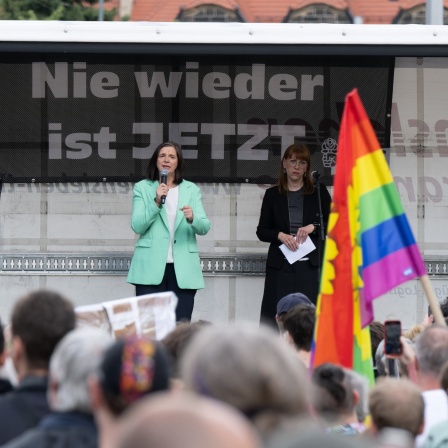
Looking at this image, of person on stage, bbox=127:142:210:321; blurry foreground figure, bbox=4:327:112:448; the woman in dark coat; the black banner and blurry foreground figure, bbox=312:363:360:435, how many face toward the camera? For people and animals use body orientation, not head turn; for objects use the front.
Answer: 3

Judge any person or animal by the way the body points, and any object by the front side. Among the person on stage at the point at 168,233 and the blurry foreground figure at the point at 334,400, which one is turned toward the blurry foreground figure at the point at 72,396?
the person on stage

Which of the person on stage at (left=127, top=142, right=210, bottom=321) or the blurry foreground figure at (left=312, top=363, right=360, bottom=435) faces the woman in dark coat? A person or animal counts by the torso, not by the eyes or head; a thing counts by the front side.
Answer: the blurry foreground figure

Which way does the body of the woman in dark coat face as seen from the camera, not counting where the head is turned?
toward the camera

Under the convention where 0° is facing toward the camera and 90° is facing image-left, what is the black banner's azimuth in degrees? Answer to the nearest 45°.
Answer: approximately 0°

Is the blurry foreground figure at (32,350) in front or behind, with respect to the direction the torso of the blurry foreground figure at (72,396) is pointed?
in front

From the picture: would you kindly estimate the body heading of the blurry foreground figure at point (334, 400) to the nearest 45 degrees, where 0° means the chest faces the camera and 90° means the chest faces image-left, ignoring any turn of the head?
approximately 180°

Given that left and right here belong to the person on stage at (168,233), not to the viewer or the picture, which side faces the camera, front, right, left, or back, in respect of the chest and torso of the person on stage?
front

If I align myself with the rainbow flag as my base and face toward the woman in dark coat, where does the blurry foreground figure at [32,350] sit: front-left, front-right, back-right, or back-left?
back-left

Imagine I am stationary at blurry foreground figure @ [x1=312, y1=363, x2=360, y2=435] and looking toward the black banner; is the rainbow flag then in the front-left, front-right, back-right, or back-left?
front-right

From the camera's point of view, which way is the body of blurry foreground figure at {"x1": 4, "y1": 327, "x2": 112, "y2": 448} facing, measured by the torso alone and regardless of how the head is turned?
away from the camera
